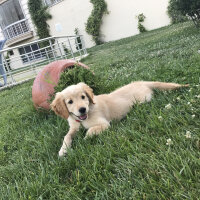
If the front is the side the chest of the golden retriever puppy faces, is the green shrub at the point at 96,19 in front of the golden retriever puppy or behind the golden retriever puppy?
behind

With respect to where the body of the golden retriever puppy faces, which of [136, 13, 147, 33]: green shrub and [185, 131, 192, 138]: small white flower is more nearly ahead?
the small white flower

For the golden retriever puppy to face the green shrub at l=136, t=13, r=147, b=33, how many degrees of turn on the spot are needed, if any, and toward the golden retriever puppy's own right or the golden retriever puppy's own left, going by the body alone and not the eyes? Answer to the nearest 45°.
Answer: approximately 135° to the golden retriever puppy's own right

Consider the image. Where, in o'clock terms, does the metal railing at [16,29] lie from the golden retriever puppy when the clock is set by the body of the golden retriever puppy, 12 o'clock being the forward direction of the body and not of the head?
The metal railing is roughly at 4 o'clock from the golden retriever puppy.

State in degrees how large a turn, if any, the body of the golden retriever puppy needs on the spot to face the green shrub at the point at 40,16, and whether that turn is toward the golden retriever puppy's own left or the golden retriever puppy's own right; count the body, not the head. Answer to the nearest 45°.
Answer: approximately 135° to the golden retriever puppy's own right

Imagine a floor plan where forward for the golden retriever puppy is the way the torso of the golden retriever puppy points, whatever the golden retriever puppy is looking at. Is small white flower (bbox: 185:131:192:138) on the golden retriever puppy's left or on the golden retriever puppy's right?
on the golden retriever puppy's left

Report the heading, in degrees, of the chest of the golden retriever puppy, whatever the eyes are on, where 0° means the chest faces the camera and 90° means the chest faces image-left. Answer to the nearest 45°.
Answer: approximately 45°

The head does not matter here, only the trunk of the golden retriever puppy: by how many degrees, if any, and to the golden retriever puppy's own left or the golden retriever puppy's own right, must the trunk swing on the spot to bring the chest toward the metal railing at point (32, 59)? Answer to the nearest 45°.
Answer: approximately 135° to the golden retriever puppy's own right
